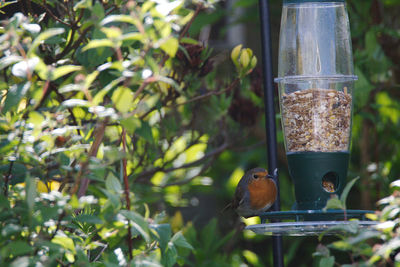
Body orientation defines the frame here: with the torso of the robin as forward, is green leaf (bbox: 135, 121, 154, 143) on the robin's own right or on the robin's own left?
on the robin's own right

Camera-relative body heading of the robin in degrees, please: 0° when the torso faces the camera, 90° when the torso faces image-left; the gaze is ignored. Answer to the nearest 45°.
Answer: approximately 315°

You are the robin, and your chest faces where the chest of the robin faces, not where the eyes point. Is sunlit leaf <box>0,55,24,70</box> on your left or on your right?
on your right
